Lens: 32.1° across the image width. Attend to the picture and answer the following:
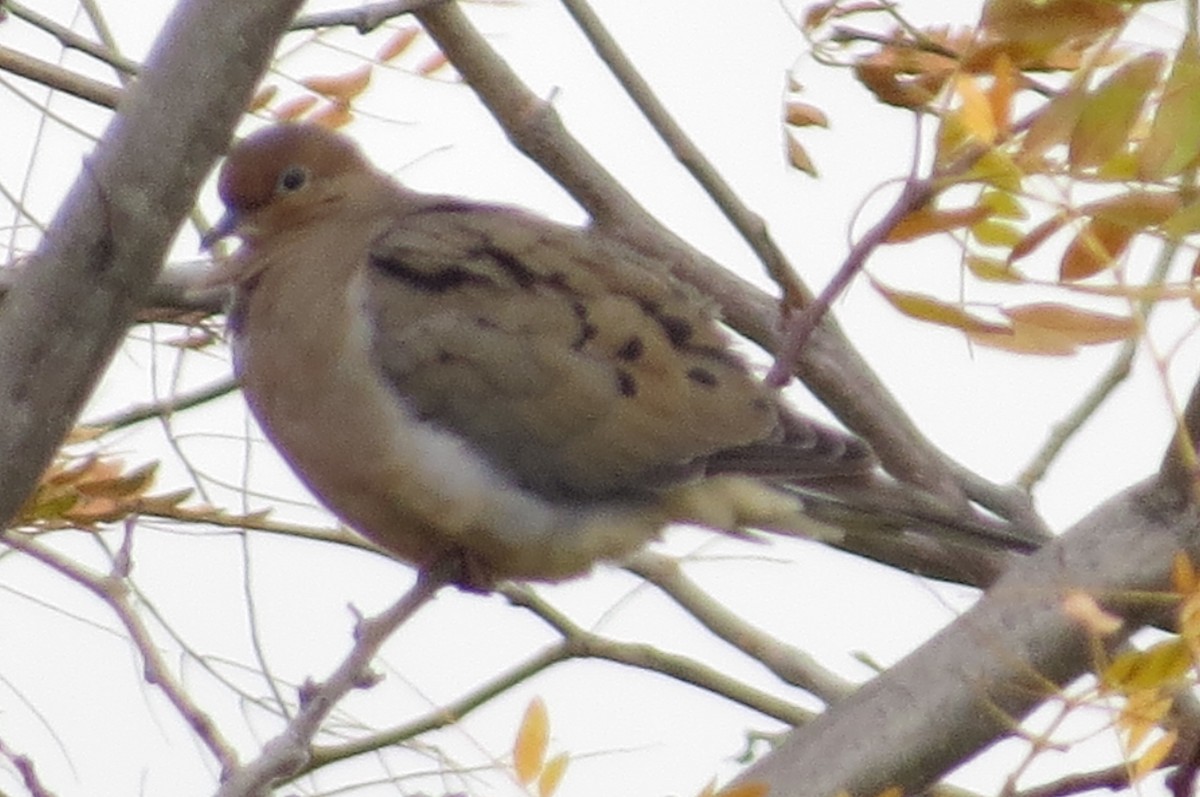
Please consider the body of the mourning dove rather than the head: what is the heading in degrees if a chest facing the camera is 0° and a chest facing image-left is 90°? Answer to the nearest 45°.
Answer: approximately 90°
